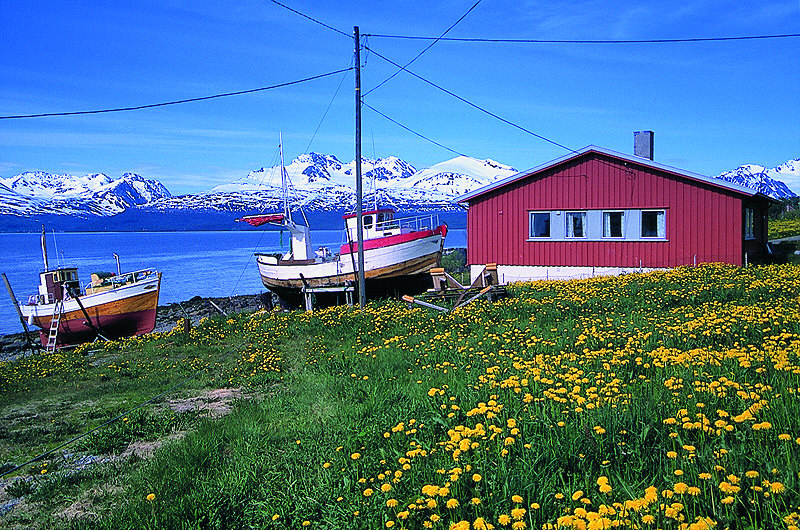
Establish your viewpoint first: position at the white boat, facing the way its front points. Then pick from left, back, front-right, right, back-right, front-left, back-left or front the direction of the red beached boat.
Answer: back

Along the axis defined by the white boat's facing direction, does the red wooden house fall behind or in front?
in front

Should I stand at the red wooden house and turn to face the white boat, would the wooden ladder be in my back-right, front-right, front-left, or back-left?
front-left

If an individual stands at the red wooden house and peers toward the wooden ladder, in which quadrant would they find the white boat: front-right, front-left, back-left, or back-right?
front-right

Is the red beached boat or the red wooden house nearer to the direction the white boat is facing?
the red wooden house

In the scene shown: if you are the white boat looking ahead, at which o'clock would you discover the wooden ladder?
The wooden ladder is roughly at 6 o'clock from the white boat.

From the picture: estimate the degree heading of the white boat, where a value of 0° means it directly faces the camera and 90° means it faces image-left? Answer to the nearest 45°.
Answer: approximately 270°

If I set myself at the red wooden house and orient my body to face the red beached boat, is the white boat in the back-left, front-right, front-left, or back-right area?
front-right
